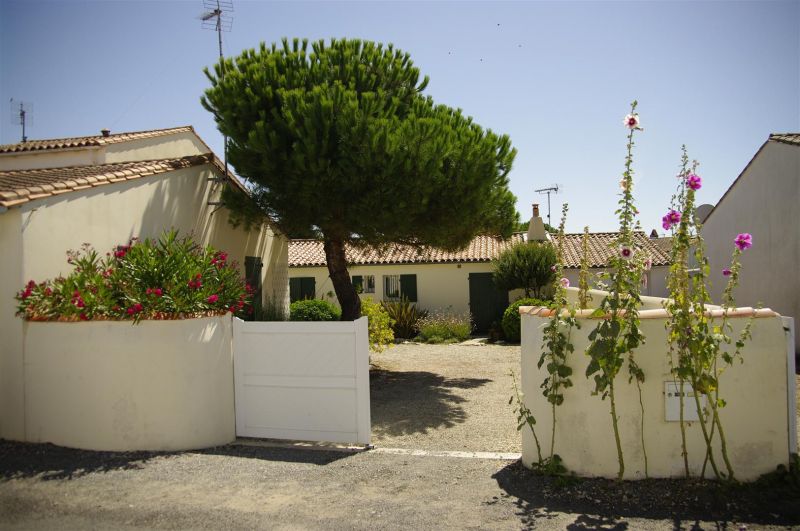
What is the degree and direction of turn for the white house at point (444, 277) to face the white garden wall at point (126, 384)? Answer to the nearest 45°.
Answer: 0° — it already faces it

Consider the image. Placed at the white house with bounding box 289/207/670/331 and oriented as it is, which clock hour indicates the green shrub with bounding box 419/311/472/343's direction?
The green shrub is roughly at 12 o'clock from the white house.

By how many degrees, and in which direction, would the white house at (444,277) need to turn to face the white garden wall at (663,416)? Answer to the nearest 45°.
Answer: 0° — it already faces it

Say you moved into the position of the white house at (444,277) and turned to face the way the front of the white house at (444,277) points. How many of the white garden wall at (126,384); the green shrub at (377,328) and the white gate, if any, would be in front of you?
3

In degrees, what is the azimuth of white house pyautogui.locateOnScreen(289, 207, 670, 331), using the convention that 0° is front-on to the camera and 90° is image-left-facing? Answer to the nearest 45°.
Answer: approximately 0°

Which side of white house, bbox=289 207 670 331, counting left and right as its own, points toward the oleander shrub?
front

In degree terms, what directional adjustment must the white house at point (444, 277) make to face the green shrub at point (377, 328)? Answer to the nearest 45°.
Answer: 0° — it already faces it

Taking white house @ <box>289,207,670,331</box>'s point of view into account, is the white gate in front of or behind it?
in front
